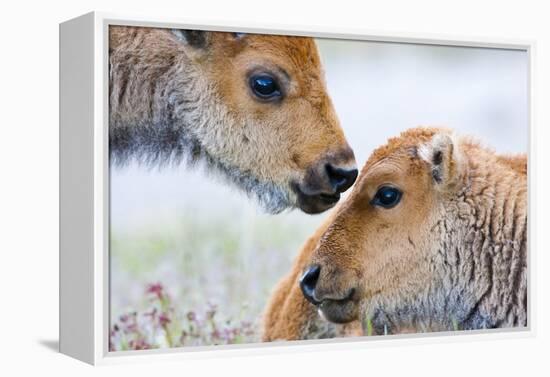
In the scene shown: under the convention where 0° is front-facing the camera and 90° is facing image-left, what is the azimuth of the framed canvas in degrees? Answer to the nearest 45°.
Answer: approximately 315°
